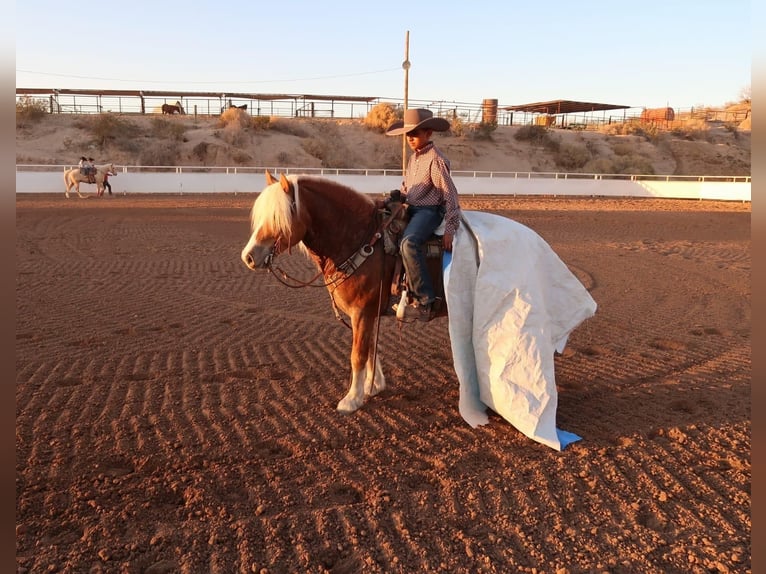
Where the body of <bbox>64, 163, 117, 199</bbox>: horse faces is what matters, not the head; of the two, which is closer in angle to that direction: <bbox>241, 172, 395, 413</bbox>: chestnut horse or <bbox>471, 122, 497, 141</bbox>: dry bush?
the dry bush

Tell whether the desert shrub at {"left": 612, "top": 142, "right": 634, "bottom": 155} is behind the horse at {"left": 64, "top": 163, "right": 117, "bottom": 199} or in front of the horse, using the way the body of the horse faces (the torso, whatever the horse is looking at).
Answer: in front

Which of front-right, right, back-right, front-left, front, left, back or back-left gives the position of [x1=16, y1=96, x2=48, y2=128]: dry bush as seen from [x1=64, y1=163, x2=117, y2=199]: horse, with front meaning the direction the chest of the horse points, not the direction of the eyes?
left

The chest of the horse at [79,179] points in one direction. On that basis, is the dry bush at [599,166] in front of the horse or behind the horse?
in front

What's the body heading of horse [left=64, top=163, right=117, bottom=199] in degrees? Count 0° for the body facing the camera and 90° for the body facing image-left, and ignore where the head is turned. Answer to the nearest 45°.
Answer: approximately 270°

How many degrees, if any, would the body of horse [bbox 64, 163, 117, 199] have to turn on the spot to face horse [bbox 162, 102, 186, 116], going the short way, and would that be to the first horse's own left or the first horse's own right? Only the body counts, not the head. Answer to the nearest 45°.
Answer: approximately 90° to the first horse's own left
